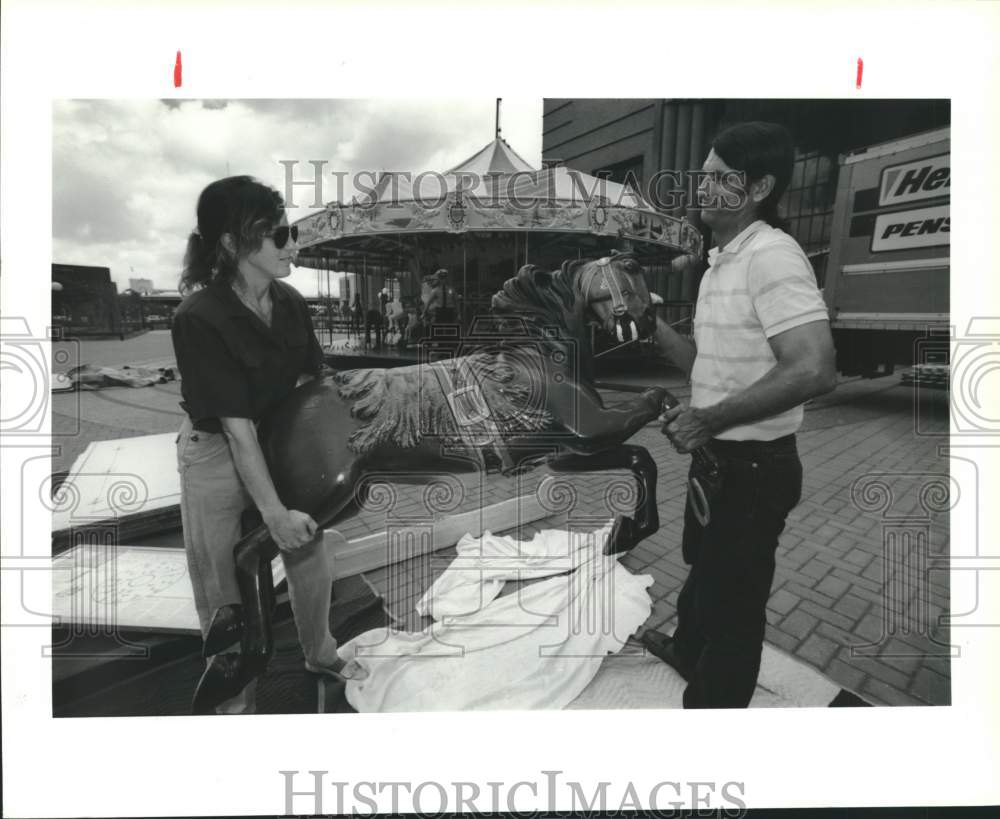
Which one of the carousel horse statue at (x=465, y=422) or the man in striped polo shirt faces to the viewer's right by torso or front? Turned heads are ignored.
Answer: the carousel horse statue

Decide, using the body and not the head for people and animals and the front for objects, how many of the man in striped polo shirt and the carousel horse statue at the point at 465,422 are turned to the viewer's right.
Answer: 1

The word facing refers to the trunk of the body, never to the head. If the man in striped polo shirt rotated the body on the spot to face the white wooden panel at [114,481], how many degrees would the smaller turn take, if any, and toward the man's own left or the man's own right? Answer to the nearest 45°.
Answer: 0° — they already face it

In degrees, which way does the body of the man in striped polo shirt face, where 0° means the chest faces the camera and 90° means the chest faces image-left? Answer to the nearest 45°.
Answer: approximately 90°

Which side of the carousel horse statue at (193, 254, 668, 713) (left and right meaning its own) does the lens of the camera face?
right

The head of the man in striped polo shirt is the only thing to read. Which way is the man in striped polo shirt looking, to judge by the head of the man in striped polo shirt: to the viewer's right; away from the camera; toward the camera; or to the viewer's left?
to the viewer's left

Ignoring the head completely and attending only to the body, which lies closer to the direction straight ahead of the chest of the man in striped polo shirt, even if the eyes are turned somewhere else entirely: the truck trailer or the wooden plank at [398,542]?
the wooden plank
